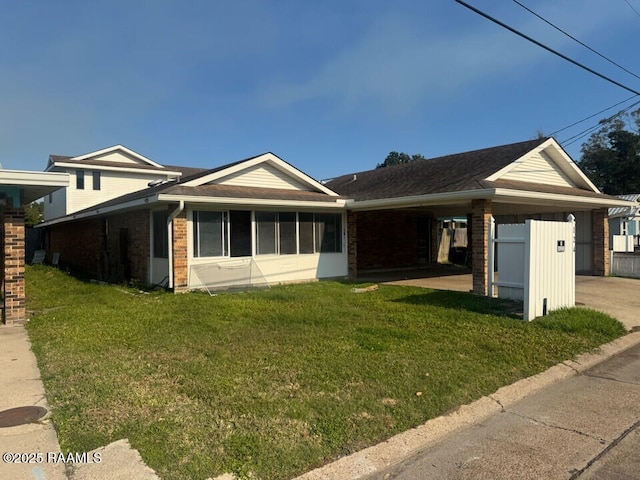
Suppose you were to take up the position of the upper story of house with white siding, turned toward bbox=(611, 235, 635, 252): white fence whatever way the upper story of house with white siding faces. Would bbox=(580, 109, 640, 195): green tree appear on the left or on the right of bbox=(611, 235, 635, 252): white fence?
left

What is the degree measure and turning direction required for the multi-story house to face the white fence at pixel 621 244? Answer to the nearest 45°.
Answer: approximately 90° to its left

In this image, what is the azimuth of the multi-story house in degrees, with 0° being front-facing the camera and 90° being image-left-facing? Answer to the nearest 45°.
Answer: approximately 315°

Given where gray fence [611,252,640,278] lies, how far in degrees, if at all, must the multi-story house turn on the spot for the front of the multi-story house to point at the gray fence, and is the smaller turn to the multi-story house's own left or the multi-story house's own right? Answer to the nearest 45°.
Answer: approximately 45° to the multi-story house's own left

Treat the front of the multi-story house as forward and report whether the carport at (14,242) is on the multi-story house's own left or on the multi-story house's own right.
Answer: on the multi-story house's own right

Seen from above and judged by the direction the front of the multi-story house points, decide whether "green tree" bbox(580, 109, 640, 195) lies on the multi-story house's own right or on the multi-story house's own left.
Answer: on the multi-story house's own left

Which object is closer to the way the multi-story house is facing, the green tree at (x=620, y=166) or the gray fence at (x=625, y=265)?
the gray fence

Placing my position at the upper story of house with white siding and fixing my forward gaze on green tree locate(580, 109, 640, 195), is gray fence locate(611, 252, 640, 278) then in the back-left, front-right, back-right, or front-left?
front-right

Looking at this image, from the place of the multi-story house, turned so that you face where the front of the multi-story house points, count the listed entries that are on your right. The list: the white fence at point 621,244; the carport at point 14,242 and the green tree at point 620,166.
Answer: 1

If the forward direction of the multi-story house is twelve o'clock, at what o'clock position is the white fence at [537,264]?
The white fence is roughly at 12 o'clock from the multi-story house.
